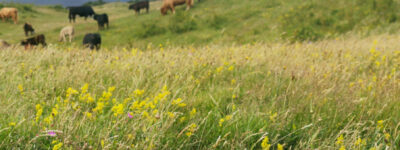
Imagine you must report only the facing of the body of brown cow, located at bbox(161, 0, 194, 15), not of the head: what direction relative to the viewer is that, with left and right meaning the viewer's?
facing to the left of the viewer

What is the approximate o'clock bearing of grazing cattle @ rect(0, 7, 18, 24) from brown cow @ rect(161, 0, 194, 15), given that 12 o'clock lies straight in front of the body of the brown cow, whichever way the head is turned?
The grazing cattle is roughly at 12 o'clock from the brown cow.
